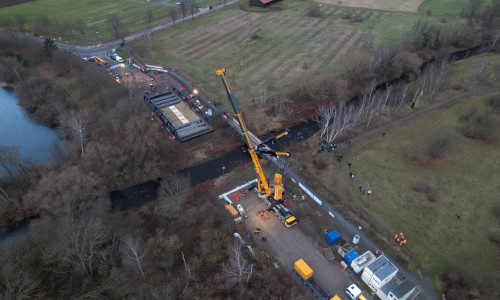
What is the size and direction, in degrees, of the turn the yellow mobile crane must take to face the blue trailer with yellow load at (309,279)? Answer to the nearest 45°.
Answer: approximately 45° to its right

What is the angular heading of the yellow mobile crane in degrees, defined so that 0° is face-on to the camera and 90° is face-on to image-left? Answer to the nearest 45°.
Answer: approximately 315°

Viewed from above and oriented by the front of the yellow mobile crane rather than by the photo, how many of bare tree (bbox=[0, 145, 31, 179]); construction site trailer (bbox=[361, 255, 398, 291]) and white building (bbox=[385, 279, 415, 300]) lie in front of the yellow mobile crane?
2

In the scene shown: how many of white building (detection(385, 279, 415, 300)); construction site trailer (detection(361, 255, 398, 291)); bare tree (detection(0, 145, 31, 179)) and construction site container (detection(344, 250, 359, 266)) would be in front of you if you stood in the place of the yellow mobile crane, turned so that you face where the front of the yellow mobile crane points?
3

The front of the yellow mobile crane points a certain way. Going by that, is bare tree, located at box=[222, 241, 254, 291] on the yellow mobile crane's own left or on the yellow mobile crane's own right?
on the yellow mobile crane's own right

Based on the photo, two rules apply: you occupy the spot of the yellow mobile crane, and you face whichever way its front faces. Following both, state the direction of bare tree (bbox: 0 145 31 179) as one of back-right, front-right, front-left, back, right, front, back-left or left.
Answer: back-right

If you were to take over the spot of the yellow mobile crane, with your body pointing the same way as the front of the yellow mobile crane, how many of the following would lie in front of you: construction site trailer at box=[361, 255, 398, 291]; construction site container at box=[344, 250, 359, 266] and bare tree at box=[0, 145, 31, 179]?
2

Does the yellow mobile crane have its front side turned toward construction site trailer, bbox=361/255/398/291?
yes

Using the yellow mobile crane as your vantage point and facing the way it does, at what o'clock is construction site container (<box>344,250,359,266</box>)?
The construction site container is roughly at 12 o'clock from the yellow mobile crane.

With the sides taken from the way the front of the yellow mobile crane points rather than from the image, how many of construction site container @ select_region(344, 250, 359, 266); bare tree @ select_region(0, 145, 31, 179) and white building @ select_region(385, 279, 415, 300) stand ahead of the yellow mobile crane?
2

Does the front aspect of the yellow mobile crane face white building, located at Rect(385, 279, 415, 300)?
yes

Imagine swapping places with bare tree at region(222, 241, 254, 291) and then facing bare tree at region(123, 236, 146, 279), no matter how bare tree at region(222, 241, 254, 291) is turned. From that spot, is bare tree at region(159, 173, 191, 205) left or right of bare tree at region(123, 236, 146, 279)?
right
